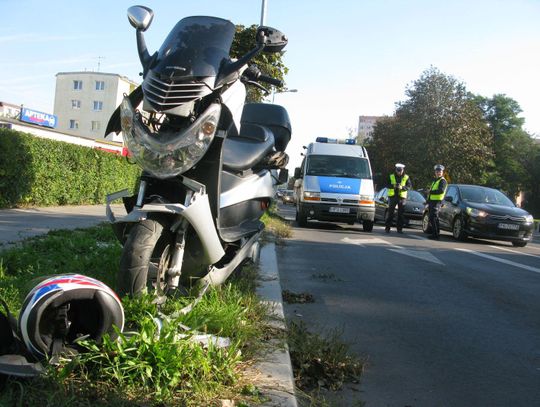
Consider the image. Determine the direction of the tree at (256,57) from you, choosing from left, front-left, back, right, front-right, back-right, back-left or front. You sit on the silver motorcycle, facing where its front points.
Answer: back-right

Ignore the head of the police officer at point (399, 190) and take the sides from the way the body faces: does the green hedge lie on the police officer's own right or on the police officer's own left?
on the police officer's own right

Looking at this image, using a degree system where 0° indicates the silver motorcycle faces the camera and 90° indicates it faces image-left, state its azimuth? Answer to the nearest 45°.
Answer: approximately 45°

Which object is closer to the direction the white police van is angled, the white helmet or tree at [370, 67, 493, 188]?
the white helmet

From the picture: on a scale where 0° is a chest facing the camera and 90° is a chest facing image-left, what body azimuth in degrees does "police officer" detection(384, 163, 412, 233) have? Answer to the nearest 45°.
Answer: approximately 0°

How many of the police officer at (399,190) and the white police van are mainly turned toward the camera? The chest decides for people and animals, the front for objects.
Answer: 2

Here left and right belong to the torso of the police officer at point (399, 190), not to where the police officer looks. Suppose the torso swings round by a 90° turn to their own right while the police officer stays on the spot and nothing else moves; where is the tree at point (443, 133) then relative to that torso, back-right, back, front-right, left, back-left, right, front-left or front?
right
